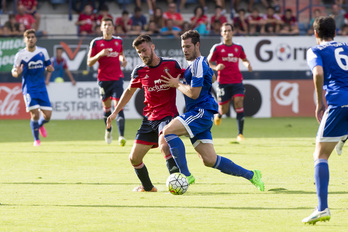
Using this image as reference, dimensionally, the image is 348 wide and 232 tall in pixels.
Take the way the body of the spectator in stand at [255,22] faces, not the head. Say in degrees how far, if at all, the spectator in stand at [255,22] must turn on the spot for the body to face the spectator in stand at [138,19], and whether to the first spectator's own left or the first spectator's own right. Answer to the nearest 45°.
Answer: approximately 90° to the first spectator's own right

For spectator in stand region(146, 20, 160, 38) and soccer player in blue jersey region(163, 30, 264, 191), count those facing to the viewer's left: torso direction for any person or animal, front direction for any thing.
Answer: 1

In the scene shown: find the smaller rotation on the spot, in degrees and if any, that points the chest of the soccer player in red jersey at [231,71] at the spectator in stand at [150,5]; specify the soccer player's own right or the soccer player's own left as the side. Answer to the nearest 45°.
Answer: approximately 180°

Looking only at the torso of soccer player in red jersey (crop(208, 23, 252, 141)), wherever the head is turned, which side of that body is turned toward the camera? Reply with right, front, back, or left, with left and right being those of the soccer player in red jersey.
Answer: front

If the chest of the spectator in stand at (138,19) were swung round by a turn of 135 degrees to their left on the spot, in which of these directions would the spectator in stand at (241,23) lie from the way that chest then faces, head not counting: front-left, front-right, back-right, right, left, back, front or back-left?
front-right

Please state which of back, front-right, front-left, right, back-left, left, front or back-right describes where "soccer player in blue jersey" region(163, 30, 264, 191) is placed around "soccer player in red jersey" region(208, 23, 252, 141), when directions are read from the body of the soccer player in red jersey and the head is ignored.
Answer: front

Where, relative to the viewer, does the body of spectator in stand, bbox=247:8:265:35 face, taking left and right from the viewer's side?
facing the viewer

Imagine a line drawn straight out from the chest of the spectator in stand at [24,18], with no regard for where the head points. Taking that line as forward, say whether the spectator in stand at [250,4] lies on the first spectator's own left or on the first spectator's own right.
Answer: on the first spectator's own left

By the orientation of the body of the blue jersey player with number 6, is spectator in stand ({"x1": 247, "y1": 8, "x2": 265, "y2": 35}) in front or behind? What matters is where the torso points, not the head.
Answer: in front

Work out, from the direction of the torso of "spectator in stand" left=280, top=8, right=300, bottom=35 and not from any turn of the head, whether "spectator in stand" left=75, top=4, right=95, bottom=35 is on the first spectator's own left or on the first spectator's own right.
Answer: on the first spectator's own right

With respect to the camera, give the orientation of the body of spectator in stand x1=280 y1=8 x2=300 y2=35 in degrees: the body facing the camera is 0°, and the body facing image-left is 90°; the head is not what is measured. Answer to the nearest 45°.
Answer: approximately 0°

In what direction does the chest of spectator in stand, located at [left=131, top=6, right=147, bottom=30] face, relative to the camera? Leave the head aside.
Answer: toward the camera

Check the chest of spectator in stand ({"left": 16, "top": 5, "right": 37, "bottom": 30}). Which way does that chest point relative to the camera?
toward the camera

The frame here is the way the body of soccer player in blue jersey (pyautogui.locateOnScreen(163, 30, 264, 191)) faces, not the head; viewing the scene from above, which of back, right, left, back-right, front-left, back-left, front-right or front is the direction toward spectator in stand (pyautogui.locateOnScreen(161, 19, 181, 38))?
right

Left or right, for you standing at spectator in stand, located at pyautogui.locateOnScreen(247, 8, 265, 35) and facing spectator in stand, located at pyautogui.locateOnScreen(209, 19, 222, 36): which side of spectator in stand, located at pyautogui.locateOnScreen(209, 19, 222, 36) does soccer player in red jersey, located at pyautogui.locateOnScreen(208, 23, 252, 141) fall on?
left

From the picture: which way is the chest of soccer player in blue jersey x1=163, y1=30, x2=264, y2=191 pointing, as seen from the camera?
to the viewer's left

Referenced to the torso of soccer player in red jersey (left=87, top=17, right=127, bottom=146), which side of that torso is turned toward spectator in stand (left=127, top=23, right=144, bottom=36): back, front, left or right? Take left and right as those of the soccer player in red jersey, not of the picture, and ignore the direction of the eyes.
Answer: back
